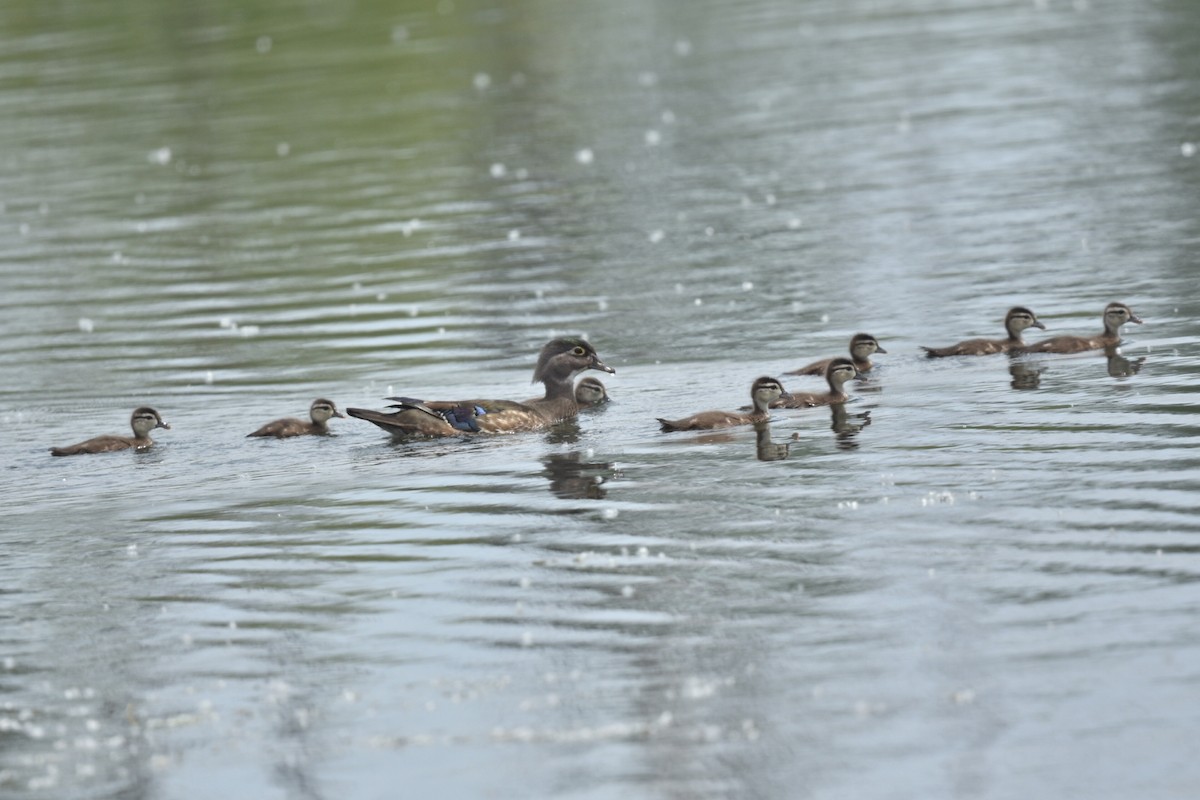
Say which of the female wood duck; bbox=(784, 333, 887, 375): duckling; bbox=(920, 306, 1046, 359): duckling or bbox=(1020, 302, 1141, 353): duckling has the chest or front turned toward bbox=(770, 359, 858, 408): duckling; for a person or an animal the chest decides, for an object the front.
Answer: the female wood duck

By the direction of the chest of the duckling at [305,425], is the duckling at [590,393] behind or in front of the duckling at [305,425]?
in front

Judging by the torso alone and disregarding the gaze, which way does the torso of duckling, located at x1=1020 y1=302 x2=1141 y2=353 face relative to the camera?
to the viewer's right

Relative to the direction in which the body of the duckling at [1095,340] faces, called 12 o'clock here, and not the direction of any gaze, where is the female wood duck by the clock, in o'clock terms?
The female wood duck is roughly at 5 o'clock from the duckling.

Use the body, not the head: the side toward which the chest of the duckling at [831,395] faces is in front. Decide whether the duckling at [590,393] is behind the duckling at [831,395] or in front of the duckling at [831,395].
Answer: behind

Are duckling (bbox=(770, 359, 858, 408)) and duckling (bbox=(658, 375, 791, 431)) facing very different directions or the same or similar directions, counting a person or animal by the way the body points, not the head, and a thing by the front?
same or similar directions

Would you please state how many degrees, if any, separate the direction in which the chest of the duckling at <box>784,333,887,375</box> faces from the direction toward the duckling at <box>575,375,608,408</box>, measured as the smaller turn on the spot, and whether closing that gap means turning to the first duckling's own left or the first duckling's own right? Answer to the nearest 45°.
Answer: approximately 180°

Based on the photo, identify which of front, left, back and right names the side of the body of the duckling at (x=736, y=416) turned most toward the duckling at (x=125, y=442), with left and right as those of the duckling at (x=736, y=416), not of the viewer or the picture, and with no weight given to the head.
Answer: back

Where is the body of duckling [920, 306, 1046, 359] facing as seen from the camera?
to the viewer's right

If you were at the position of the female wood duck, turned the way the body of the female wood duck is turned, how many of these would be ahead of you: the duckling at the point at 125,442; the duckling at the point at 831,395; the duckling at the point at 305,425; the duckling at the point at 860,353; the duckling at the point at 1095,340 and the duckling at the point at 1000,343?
4

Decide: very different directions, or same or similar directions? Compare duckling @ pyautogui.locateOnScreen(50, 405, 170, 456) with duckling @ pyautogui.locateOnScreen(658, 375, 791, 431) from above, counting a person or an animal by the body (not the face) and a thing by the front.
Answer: same or similar directions

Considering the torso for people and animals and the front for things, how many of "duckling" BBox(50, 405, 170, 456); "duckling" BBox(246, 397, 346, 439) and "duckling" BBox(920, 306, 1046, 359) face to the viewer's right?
3

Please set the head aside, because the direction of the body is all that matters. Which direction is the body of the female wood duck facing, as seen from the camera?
to the viewer's right

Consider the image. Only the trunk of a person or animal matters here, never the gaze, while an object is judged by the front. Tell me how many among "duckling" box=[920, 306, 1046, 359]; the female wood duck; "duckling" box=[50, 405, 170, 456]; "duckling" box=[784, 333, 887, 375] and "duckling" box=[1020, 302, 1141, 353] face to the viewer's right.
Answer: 5

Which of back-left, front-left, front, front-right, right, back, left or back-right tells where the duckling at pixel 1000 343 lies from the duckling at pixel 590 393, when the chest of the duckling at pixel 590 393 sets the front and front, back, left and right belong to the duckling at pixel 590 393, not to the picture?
front

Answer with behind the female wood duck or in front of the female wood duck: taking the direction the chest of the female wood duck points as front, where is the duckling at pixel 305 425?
behind

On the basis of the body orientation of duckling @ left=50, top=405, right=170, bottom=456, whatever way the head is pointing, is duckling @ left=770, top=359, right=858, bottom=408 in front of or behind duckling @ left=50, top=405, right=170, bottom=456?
in front

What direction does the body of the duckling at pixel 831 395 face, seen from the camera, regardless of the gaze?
to the viewer's right

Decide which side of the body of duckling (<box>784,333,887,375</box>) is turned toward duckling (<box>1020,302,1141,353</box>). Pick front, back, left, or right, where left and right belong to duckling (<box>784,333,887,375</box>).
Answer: front

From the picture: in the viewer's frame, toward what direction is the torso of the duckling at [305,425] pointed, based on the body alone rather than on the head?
to the viewer's right
